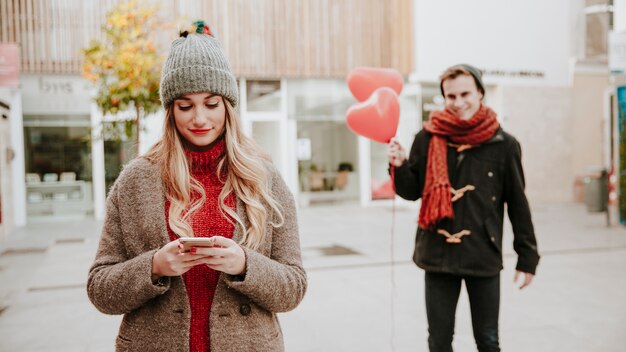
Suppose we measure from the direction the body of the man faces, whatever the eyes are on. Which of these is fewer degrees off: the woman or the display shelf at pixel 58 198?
the woman

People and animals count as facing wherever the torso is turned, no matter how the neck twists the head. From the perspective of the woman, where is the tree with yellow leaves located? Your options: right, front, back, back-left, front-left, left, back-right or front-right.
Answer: back

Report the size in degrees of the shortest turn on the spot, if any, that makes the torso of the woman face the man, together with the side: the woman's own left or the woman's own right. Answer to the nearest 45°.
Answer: approximately 135° to the woman's own left

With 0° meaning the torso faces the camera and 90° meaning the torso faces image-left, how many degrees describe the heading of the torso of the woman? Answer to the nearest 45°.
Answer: approximately 0°

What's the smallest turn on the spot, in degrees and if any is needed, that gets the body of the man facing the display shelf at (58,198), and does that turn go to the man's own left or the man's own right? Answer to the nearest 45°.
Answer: approximately 135° to the man's own right

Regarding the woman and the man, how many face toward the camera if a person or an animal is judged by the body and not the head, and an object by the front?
2

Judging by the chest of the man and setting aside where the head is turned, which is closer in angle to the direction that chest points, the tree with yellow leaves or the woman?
the woman
